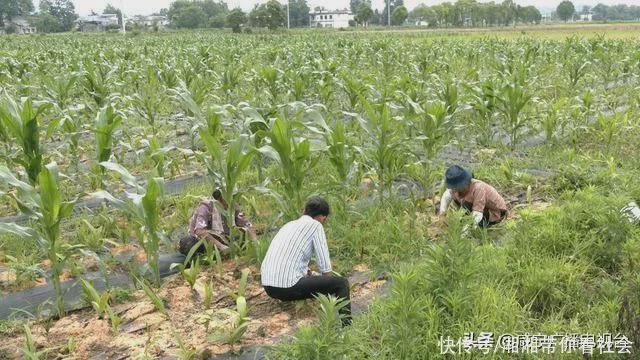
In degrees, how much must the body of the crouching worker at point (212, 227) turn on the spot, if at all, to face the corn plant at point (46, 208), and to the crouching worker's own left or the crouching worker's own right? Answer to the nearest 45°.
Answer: approximately 135° to the crouching worker's own right

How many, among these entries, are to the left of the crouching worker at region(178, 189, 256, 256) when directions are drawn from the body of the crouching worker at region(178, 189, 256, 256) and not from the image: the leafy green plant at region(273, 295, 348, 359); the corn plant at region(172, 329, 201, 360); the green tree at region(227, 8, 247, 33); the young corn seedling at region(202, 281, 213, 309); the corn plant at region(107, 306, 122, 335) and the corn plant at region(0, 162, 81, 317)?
1

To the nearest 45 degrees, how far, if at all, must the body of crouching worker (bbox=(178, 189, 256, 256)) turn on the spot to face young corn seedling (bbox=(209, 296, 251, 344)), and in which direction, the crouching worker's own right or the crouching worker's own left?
approximately 90° to the crouching worker's own right

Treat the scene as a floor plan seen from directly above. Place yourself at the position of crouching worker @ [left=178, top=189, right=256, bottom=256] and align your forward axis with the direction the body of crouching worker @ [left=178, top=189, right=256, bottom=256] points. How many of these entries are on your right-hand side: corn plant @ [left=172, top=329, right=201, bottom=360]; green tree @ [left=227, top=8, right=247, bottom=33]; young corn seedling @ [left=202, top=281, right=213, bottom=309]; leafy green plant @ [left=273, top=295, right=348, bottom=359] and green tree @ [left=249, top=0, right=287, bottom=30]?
3

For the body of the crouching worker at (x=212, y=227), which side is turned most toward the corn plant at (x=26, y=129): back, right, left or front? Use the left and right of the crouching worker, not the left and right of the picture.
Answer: back

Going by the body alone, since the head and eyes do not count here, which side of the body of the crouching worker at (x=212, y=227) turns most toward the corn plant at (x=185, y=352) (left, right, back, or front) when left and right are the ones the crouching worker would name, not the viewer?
right

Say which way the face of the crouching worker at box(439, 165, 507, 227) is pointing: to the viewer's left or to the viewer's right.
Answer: to the viewer's left

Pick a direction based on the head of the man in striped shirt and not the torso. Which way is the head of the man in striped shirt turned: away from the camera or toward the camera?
away from the camera

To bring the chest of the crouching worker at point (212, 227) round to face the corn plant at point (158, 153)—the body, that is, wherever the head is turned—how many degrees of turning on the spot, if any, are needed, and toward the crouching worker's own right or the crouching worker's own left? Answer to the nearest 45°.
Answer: approximately 135° to the crouching worker's own left

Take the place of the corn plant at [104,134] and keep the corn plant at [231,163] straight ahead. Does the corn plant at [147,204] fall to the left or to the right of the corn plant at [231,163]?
right

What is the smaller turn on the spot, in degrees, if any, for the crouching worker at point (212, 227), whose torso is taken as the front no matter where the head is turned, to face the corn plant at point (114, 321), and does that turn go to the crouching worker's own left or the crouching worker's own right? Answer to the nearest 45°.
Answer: approximately 135° to the crouching worker's own right

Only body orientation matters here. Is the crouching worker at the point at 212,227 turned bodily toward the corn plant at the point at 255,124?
no

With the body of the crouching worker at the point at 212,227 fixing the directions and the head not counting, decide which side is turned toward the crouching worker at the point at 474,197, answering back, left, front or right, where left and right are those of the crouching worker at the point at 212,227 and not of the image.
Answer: front

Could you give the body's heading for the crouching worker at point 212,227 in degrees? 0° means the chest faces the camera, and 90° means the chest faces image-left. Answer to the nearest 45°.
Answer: approximately 270°

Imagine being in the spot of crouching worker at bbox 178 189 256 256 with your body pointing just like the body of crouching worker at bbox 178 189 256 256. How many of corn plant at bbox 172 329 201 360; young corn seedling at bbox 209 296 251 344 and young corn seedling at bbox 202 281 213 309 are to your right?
3
